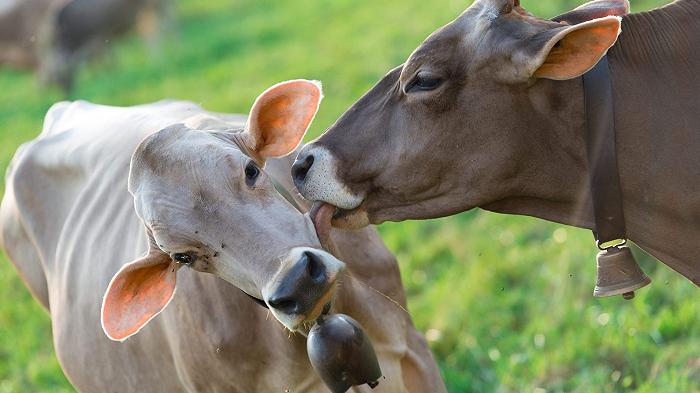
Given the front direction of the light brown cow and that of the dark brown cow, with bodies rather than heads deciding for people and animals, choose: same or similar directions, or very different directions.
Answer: very different directions

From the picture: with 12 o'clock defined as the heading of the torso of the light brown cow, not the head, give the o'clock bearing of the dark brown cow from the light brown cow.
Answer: The dark brown cow is roughly at 11 o'clock from the light brown cow.

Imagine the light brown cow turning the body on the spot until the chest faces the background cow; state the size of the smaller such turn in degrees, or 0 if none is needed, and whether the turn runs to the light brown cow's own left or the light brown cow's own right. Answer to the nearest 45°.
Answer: approximately 135° to the light brown cow's own left

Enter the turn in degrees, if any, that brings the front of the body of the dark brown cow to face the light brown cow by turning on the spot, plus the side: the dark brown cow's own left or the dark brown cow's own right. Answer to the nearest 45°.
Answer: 0° — it already faces it

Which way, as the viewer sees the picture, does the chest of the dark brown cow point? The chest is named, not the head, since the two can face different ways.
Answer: to the viewer's left

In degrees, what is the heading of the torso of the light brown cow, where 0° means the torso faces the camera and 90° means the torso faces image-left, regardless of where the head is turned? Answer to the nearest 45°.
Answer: approximately 315°
